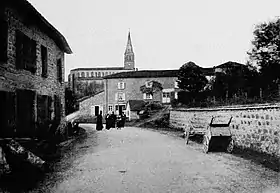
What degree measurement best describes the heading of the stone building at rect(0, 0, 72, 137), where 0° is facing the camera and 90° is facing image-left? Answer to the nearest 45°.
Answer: approximately 315°

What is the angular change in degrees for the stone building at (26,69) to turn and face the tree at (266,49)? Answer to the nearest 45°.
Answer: approximately 45° to its left
